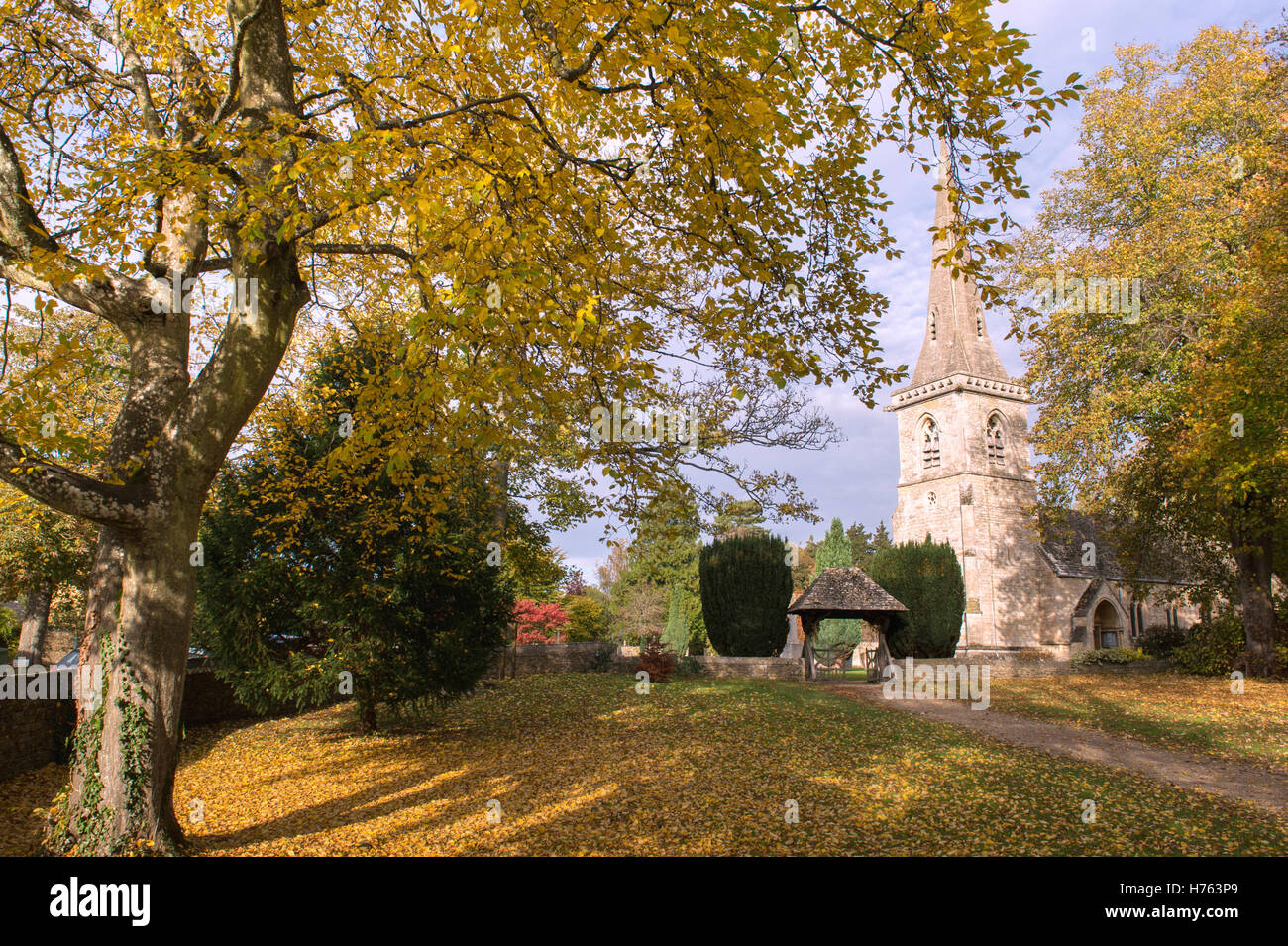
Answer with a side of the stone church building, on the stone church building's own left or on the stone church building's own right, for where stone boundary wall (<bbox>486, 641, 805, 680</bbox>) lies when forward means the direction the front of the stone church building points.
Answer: on the stone church building's own right

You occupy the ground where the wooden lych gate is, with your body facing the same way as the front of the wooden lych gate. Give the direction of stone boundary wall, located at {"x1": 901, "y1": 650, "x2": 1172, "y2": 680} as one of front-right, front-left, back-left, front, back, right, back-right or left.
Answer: back-left

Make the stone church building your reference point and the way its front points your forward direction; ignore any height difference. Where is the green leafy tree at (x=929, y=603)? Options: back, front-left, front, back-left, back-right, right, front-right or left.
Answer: front-right

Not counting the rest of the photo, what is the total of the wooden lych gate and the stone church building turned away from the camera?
0

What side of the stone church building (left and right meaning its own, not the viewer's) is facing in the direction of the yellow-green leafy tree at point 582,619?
right

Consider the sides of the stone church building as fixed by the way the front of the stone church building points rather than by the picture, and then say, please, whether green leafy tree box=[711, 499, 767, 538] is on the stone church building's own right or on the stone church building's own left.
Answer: on the stone church building's own right

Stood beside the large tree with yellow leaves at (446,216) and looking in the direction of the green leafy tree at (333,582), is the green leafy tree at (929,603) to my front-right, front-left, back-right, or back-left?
front-right

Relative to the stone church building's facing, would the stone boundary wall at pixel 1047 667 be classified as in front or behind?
in front

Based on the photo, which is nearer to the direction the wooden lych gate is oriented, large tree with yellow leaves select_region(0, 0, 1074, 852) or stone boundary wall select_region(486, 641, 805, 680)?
the large tree with yellow leaves

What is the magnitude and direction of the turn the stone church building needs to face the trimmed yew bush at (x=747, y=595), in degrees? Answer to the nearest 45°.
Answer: approximately 45° to its right

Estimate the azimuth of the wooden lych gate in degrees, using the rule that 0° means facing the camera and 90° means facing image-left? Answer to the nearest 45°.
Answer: approximately 0°
